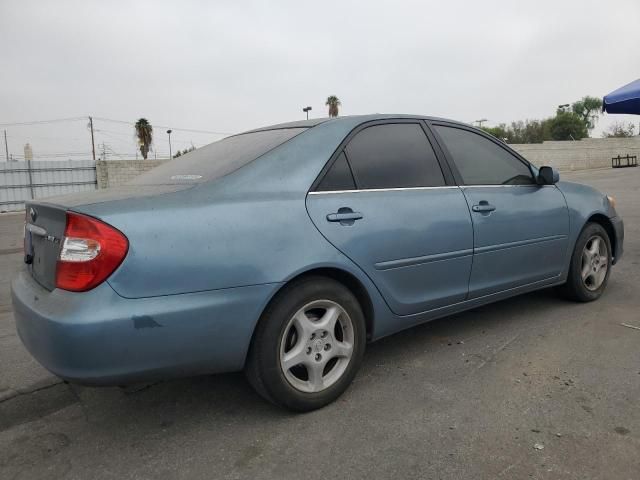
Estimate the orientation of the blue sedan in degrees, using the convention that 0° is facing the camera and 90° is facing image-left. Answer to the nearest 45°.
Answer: approximately 225°

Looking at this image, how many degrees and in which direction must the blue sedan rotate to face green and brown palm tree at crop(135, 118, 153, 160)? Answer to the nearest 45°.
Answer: approximately 45° to its left

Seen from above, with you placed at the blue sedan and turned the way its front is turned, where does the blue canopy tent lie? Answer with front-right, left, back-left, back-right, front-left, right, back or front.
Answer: front

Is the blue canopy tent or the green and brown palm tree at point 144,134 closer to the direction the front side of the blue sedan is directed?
the blue canopy tent
